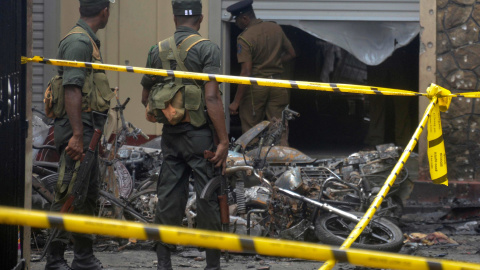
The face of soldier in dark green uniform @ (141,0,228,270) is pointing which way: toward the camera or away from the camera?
away from the camera

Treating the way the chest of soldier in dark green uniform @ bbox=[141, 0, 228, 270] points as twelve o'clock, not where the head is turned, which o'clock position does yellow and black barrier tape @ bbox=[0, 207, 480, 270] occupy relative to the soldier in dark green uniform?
The yellow and black barrier tape is roughly at 6 o'clock from the soldier in dark green uniform.
